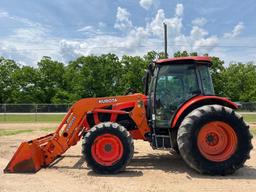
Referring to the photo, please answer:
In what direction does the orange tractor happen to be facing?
to the viewer's left

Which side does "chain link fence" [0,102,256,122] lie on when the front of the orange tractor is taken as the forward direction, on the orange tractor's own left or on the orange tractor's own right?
on the orange tractor's own right
